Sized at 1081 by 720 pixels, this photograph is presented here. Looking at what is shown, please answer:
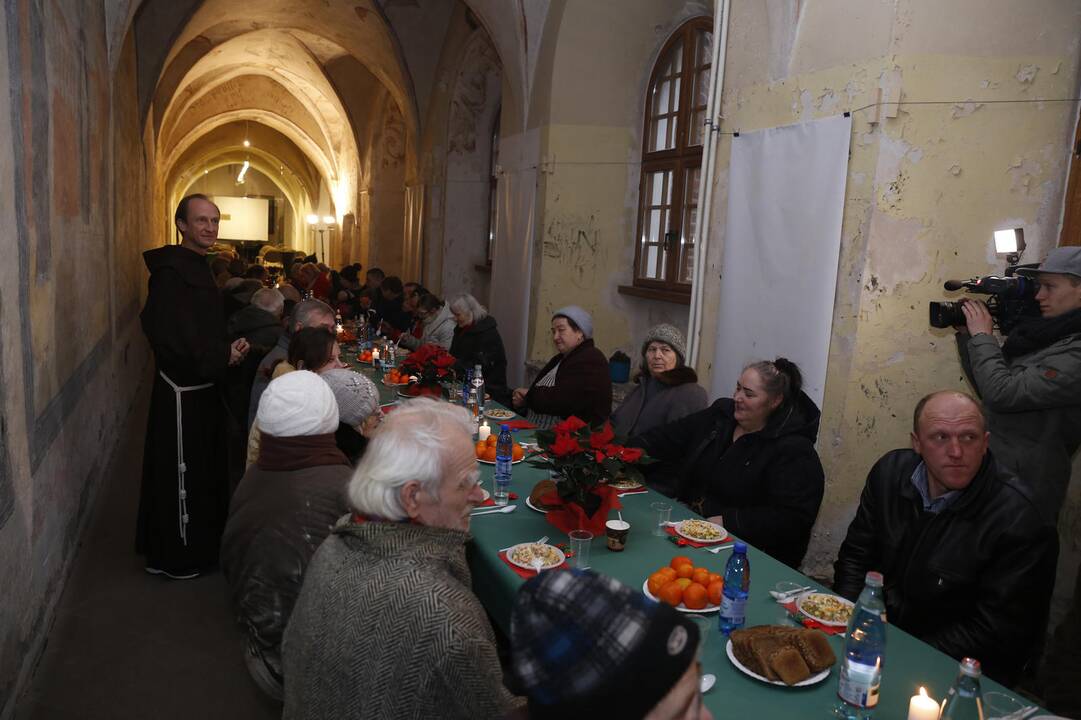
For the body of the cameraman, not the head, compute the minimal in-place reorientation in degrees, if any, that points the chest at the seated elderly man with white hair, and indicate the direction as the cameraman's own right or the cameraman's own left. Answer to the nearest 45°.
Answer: approximately 90° to the cameraman's own left

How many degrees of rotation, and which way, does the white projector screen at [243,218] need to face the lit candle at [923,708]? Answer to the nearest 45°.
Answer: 0° — it already faces it

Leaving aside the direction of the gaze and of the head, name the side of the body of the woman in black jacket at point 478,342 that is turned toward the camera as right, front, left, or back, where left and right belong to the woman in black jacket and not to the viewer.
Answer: left

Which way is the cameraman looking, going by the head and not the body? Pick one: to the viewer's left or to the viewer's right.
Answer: to the viewer's left

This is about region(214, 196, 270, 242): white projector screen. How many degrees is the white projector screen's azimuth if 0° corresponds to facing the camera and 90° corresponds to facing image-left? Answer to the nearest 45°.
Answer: approximately 0°

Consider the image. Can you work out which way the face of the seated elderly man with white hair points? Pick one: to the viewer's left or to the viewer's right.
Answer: to the viewer's right

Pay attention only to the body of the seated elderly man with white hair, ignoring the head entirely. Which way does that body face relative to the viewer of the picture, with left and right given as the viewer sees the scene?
facing away from the viewer and to the right of the viewer

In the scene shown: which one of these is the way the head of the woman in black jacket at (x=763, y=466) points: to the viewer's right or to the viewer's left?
to the viewer's left

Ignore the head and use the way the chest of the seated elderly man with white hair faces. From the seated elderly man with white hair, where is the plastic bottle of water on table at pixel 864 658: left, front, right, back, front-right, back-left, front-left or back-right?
front-right

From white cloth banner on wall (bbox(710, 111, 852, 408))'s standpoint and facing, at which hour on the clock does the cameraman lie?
The cameraman is roughly at 9 o'clock from the white cloth banner on wall.

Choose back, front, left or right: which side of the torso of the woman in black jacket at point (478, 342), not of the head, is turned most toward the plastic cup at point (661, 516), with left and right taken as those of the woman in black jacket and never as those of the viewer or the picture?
left

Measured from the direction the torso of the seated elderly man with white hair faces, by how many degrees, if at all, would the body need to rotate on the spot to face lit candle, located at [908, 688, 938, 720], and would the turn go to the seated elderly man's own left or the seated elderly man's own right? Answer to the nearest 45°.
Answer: approximately 45° to the seated elderly man's own right

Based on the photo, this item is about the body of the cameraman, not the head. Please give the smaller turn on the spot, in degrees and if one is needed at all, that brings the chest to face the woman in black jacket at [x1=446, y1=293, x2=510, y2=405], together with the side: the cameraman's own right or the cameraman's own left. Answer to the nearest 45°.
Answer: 0° — they already face them

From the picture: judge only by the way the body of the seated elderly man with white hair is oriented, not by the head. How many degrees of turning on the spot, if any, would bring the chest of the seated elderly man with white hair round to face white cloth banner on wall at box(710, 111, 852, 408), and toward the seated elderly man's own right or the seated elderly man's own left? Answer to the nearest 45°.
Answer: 0° — they already face it

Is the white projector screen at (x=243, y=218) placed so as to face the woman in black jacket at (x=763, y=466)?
yes

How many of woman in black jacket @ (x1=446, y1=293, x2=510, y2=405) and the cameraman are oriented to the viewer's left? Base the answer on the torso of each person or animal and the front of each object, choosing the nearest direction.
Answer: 2

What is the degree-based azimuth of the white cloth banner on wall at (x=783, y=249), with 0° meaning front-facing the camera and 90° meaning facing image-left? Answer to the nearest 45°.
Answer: approximately 45°
